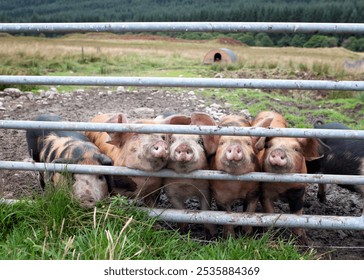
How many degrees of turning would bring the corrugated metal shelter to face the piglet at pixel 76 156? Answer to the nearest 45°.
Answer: approximately 45° to its left

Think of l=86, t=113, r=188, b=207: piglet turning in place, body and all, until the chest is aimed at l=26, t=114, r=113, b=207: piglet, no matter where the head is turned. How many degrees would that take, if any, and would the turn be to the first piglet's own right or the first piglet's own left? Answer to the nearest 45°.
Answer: approximately 135° to the first piglet's own right

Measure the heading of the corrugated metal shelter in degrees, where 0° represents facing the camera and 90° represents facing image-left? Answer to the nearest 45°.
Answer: approximately 45°

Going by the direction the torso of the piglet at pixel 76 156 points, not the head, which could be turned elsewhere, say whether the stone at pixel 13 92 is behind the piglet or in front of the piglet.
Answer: behind

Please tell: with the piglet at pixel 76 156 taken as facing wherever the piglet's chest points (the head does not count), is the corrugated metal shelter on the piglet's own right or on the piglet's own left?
on the piglet's own left

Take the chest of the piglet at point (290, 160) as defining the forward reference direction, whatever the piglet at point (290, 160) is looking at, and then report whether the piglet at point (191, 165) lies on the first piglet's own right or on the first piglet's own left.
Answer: on the first piglet's own right

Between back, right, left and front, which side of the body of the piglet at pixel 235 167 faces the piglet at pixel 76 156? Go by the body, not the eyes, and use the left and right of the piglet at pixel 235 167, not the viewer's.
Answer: right

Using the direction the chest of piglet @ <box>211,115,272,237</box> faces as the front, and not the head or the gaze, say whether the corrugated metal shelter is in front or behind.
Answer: behind

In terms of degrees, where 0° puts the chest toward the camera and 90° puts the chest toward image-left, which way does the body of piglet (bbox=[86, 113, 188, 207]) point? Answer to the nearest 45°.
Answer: approximately 315°

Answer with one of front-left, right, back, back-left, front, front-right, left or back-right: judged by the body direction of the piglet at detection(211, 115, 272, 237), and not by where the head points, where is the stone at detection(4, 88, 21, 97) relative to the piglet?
back-right

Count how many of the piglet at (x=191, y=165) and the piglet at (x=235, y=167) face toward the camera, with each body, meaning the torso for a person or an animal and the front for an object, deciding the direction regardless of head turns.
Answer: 2

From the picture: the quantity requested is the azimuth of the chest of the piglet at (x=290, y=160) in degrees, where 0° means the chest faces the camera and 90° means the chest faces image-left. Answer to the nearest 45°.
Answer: approximately 0°
